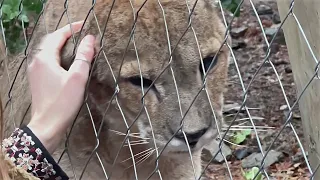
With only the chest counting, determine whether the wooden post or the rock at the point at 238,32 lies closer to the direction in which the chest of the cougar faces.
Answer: the wooden post

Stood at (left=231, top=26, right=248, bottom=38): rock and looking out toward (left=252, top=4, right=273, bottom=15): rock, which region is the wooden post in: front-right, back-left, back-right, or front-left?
back-right

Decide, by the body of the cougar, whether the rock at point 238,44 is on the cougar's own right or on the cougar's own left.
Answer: on the cougar's own left

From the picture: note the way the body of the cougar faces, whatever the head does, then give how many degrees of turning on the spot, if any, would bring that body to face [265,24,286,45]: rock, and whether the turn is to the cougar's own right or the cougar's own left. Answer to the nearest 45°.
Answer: approximately 90° to the cougar's own left

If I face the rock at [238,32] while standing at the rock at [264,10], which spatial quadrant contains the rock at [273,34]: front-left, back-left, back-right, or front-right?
front-left

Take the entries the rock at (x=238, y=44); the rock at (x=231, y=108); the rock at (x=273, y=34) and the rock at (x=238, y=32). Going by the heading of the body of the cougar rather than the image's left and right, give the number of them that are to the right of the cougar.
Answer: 0

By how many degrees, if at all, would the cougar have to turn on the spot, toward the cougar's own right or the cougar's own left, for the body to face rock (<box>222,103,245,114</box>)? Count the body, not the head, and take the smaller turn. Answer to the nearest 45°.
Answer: approximately 90° to the cougar's own left

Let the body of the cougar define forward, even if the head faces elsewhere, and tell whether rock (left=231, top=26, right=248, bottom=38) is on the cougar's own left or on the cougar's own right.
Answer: on the cougar's own left

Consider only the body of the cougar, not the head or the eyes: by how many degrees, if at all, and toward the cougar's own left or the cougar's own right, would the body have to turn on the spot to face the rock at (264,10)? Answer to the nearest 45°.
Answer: approximately 90° to the cougar's own left

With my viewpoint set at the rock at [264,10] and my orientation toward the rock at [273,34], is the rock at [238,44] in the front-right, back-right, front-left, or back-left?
front-right
